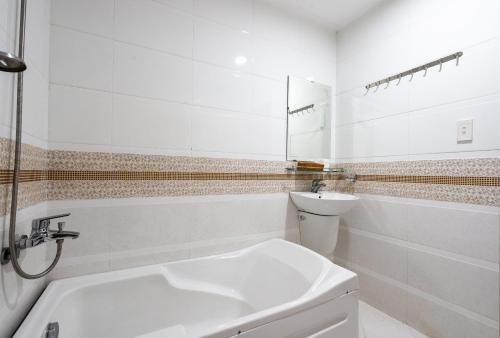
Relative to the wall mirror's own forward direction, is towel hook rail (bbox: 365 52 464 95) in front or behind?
in front

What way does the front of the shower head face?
to the viewer's right

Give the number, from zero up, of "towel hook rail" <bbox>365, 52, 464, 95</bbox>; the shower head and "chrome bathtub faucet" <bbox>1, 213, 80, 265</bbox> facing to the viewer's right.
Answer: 2

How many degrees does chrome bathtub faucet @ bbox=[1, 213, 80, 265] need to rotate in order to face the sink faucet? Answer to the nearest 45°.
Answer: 0° — it already faces it

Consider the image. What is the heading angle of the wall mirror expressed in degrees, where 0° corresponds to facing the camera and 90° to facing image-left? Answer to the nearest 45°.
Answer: approximately 315°

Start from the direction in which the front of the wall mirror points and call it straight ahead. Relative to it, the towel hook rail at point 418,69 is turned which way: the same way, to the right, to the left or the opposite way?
to the right

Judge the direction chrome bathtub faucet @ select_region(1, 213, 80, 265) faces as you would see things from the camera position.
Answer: facing to the right of the viewer

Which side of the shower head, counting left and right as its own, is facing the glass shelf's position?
front

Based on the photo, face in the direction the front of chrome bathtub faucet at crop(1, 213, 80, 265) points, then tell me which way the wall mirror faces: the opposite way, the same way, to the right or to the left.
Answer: to the right
